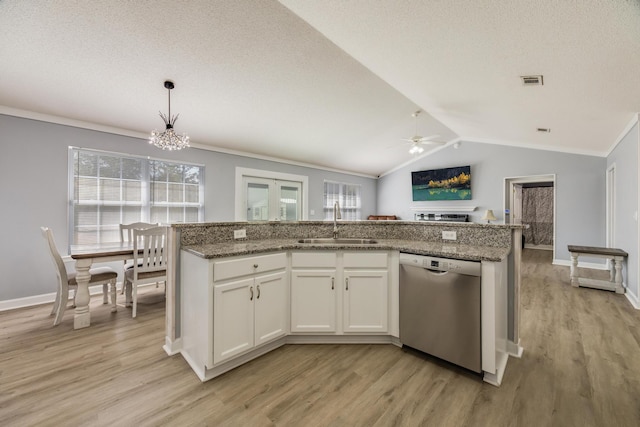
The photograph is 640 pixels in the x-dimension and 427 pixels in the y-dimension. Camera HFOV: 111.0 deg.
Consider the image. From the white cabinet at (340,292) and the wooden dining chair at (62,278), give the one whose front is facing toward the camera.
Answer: the white cabinet

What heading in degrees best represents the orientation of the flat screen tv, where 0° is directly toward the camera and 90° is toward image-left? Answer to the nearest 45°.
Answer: approximately 45°

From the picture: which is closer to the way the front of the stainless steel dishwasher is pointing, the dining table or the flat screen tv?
the dining table

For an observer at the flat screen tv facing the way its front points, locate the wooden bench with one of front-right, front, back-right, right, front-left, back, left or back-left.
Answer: left

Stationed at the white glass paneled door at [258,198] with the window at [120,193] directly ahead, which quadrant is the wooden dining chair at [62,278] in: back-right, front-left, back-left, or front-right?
front-left

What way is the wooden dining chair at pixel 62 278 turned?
to the viewer's right

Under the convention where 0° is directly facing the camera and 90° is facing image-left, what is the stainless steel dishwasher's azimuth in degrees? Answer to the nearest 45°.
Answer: approximately 45°

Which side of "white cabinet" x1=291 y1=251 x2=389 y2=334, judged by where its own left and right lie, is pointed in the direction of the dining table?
right

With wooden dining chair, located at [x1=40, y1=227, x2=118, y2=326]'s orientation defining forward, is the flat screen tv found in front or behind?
in front

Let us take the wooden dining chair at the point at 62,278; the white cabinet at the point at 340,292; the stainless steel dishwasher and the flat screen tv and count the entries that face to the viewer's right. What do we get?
1

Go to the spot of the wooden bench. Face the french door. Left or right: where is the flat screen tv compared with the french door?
right

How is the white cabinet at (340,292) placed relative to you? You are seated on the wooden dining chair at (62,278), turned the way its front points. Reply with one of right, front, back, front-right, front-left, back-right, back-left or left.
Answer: front-right

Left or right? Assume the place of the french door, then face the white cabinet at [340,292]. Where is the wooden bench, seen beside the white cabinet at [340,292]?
left

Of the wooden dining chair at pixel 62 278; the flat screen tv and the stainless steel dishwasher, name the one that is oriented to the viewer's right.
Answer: the wooden dining chair

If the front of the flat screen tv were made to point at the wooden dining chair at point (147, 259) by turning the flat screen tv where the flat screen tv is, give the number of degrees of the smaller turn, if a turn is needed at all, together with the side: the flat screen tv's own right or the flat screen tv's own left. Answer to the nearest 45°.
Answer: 0° — it already faces it

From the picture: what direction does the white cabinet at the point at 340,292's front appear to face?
toward the camera
